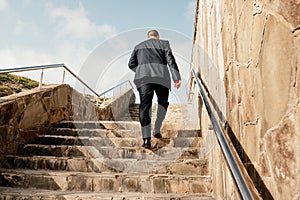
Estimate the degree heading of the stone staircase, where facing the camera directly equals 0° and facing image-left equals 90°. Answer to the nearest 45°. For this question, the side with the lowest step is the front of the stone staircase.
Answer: approximately 0°

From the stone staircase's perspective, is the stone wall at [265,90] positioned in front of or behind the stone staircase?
in front
